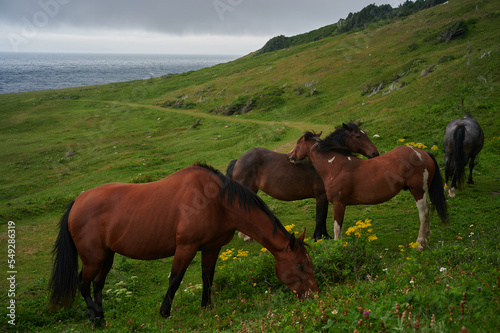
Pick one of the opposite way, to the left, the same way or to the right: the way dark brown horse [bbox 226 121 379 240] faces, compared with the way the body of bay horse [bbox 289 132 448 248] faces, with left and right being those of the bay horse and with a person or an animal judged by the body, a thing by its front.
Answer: the opposite way

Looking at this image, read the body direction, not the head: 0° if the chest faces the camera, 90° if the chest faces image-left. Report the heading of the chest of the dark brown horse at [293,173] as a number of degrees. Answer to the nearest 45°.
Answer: approximately 270°

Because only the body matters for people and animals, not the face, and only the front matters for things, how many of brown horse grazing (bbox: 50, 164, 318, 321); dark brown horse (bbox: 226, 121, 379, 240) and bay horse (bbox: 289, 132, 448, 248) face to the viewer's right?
2

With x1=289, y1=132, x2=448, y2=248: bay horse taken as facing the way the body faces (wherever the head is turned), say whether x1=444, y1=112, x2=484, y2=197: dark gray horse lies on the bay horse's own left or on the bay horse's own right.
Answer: on the bay horse's own right

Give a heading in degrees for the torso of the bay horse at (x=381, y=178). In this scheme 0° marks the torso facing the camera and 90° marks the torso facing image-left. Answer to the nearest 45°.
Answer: approximately 90°

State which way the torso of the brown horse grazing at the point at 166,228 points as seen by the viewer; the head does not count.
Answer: to the viewer's right

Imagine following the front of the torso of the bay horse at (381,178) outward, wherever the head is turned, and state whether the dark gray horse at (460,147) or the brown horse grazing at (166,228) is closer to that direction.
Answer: the brown horse grazing
